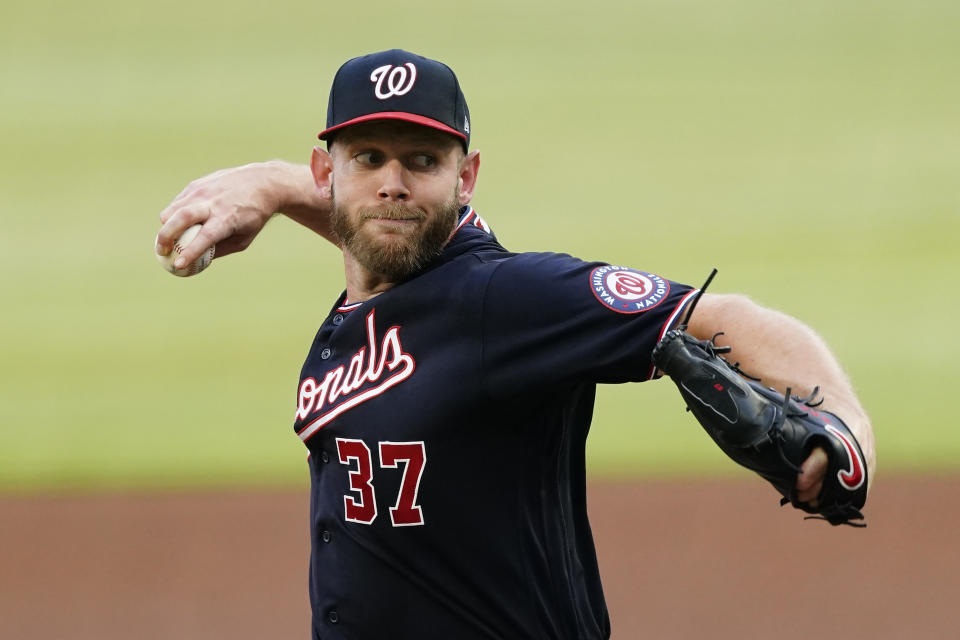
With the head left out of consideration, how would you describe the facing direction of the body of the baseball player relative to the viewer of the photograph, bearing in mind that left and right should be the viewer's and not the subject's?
facing the viewer and to the left of the viewer
